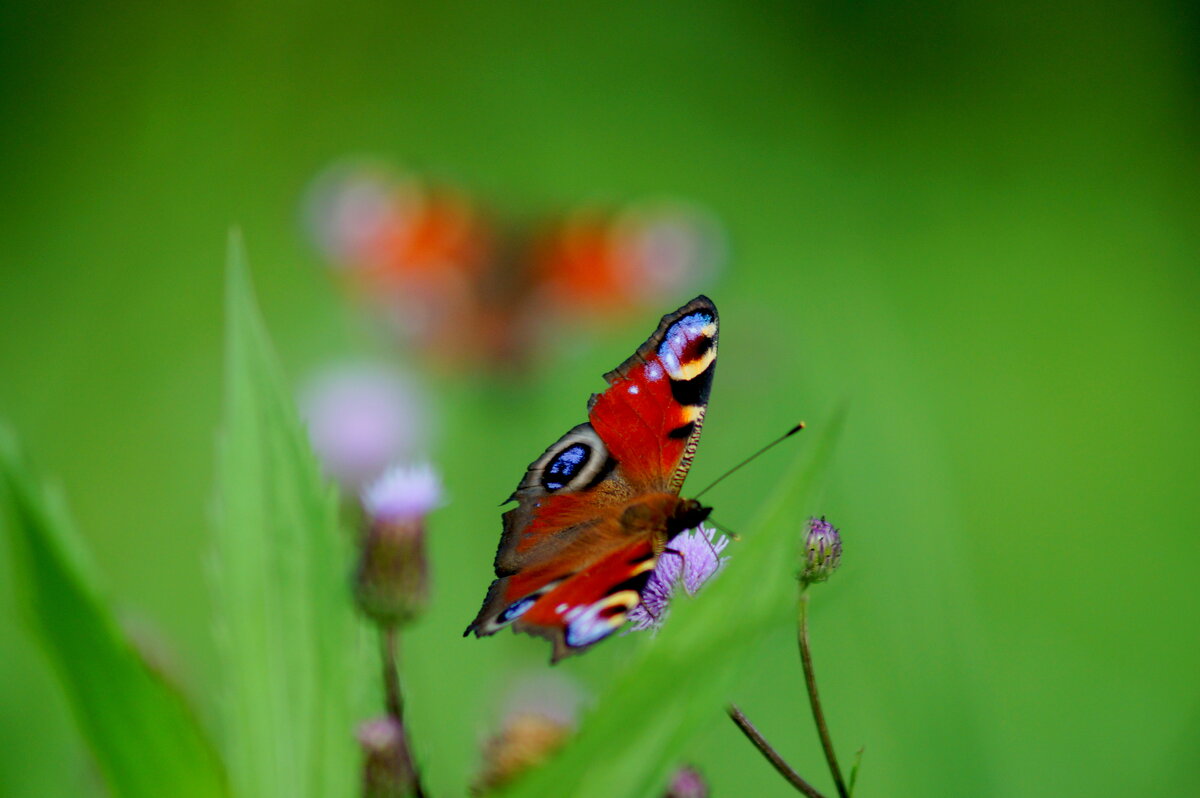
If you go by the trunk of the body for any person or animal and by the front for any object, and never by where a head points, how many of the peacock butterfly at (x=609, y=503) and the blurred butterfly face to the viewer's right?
1

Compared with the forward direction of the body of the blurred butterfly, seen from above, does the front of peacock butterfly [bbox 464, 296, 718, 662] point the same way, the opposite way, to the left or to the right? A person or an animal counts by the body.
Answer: to the right

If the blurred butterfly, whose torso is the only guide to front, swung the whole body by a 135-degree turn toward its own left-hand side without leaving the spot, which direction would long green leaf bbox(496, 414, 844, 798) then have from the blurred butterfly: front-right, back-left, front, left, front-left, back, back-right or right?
front-left

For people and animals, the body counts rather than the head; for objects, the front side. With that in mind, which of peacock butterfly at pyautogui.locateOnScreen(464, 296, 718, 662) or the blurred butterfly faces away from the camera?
the blurred butterfly

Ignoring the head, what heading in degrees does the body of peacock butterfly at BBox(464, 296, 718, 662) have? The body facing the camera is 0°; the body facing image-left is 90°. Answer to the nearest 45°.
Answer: approximately 270°

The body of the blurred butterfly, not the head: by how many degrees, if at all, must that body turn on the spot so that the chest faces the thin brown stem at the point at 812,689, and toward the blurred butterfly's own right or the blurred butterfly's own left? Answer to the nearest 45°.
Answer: approximately 180°

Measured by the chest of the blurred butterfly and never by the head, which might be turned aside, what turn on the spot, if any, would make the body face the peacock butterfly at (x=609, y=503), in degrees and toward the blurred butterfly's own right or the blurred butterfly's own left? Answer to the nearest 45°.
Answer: approximately 180°

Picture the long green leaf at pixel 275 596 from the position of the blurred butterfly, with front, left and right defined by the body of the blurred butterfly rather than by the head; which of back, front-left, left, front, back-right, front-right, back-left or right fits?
back

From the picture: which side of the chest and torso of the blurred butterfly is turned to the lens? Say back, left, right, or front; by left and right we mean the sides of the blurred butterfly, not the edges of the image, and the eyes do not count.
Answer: back
